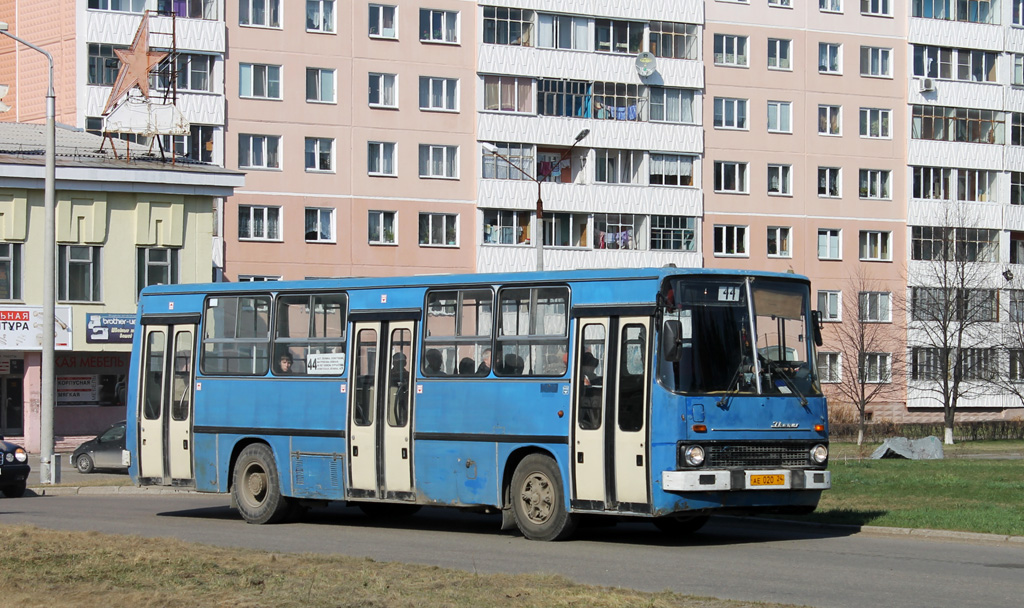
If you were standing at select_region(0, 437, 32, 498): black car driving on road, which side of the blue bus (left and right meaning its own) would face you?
back

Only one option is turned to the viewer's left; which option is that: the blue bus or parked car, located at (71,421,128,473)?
the parked car

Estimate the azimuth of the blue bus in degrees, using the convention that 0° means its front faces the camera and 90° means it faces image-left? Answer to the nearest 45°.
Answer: approximately 315°

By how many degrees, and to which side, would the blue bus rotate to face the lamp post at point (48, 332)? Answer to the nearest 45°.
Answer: approximately 180°

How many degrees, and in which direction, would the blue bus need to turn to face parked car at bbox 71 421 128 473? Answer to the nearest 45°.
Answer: approximately 180°

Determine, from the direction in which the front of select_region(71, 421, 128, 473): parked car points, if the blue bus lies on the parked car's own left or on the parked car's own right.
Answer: on the parked car's own left

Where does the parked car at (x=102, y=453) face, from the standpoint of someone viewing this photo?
facing to the left of the viewer

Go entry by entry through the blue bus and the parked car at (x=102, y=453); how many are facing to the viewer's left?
1
